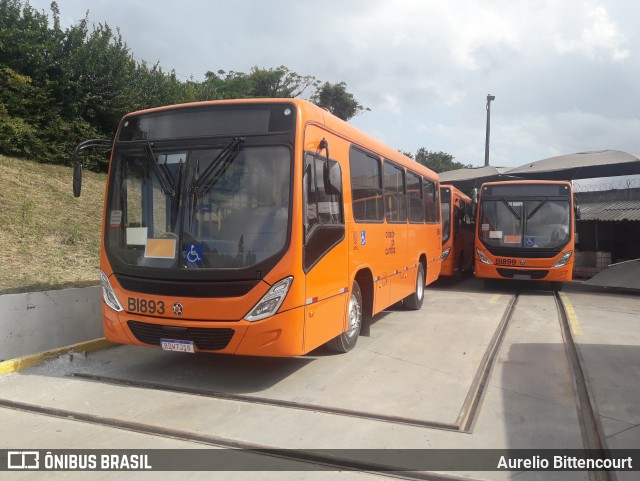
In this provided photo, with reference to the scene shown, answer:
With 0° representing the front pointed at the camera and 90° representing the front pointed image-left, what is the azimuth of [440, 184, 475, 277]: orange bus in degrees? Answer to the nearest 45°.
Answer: approximately 45°

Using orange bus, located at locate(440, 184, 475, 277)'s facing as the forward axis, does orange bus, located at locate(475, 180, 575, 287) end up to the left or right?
on its left

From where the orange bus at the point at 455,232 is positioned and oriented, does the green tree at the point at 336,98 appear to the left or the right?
on its right

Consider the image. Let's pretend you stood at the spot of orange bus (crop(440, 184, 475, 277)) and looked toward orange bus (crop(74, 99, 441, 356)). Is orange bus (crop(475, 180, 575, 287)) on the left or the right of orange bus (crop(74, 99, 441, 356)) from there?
left

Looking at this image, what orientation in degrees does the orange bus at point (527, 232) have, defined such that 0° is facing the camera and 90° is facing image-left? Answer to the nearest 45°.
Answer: approximately 0°

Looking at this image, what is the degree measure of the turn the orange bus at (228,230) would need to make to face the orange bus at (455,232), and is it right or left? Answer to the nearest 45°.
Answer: approximately 180°

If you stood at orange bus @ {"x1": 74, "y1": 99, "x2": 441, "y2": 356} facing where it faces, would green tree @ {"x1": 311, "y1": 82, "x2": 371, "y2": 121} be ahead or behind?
behind

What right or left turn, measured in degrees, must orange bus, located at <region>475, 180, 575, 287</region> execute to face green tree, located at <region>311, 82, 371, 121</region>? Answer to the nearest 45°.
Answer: approximately 135° to its right

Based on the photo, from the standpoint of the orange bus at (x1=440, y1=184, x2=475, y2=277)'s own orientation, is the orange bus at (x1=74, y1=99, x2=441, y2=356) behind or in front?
in front

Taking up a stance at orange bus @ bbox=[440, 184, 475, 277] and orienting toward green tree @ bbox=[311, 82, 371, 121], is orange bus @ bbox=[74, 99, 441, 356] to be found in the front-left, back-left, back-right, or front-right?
back-left

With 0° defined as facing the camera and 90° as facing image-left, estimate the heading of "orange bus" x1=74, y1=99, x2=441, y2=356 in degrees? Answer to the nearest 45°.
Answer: approximately 45°

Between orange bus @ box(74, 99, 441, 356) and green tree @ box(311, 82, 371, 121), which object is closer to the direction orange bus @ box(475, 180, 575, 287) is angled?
the orange bus
